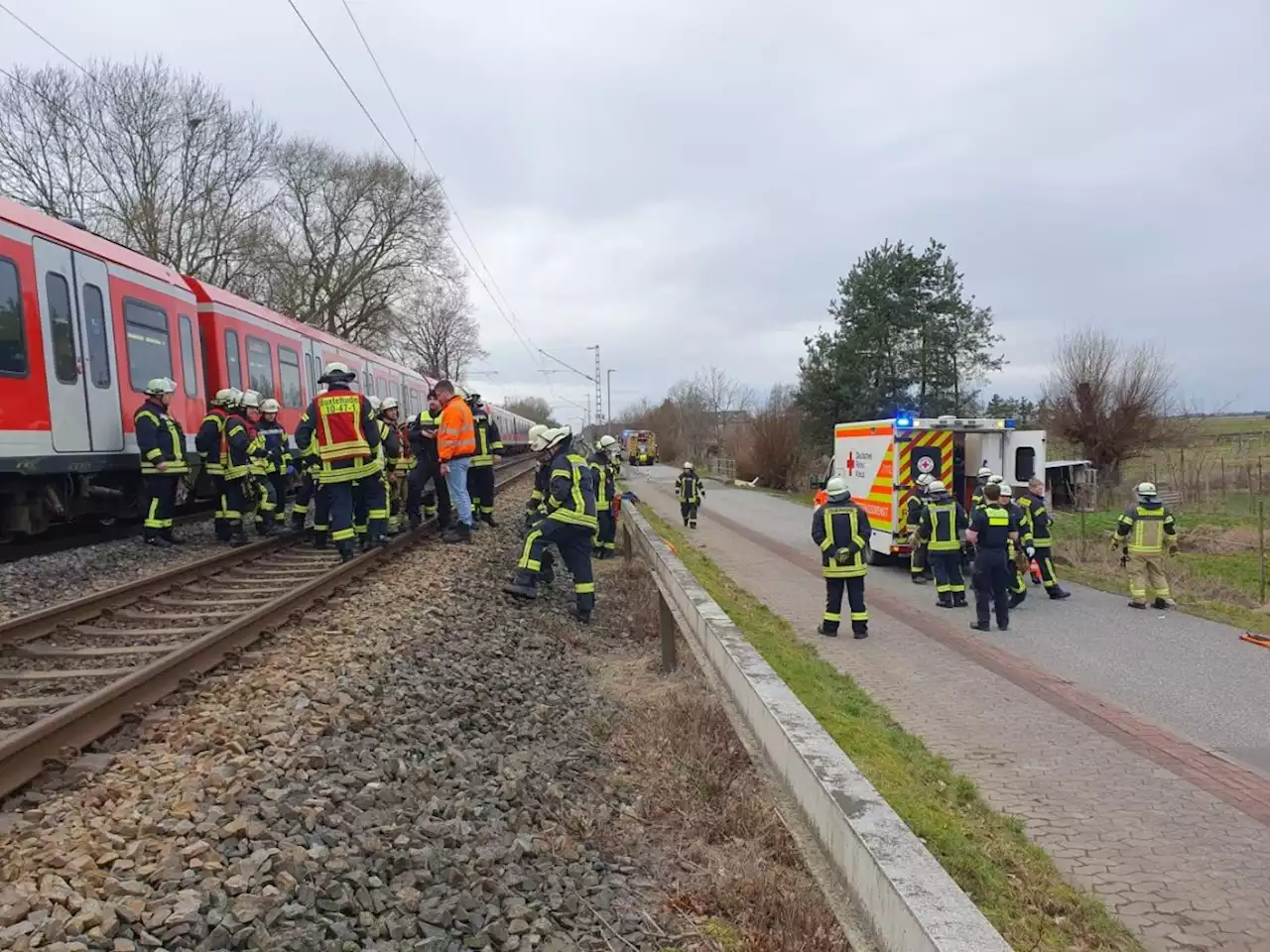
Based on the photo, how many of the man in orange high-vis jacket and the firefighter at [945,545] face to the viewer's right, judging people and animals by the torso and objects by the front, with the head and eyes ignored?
0

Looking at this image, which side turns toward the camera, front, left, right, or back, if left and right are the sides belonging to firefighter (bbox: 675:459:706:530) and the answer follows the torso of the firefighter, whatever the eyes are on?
front

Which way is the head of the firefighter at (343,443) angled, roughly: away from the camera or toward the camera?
away from the camera

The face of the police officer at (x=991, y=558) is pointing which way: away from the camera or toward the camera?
away from the camera

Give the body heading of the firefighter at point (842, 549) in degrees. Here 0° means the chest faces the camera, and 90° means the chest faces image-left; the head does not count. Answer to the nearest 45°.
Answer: approximately 180°

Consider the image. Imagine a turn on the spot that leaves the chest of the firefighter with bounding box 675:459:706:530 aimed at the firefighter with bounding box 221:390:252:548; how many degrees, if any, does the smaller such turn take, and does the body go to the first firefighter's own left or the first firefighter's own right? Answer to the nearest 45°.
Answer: approximately 45° to the first firefighter's own right

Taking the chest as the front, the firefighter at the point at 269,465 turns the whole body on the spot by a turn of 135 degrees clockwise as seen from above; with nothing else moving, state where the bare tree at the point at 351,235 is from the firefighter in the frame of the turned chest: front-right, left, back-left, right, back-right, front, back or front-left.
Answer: front-right

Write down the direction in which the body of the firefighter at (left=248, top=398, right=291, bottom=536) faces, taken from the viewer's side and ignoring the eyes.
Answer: toward the camera

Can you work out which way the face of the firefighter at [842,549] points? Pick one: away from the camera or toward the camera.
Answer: away from the camera

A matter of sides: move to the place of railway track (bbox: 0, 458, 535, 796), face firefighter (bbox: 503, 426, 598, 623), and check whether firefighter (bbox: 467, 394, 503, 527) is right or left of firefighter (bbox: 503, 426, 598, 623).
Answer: left
